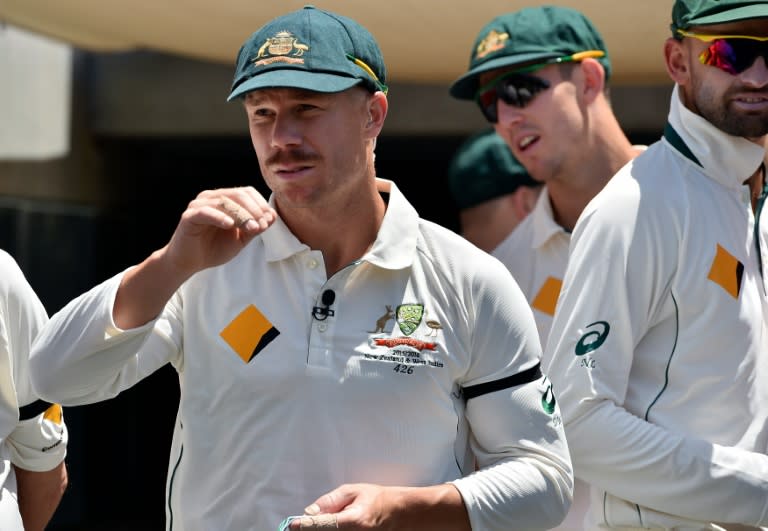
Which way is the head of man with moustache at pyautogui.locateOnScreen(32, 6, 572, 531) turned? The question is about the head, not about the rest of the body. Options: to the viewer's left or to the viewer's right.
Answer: to the viewer's left

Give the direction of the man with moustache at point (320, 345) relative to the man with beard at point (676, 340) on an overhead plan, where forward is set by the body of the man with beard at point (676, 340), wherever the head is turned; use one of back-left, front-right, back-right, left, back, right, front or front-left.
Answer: right
